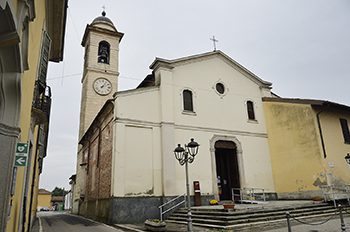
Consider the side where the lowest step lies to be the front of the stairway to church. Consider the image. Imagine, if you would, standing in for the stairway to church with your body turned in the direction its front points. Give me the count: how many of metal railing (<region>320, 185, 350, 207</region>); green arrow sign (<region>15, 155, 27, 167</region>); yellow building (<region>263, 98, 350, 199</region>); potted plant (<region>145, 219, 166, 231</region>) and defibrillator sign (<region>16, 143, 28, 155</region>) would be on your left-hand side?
2

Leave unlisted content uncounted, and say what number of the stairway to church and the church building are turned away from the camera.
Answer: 0

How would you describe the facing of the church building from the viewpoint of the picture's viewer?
facing the viewer and to the right of the viewer

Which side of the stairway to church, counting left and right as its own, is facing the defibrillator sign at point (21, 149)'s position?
right

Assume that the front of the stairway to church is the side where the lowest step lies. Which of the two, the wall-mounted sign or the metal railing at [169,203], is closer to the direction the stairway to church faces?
the wall-mounted sign

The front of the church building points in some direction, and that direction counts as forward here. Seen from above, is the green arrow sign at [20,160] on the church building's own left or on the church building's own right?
on the church building's own right

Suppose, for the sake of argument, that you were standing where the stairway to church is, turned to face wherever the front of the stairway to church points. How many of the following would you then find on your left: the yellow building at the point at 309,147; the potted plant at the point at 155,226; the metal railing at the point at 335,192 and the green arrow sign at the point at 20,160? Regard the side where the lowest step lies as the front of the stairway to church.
2

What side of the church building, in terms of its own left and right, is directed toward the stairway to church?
front

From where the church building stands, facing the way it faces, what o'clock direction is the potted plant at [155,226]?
The potted plant is roughly at 2 o'clock from the church building.

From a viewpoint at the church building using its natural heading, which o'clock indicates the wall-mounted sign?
The wall-mounted sign is roughly at 2 o'clock from the church building.

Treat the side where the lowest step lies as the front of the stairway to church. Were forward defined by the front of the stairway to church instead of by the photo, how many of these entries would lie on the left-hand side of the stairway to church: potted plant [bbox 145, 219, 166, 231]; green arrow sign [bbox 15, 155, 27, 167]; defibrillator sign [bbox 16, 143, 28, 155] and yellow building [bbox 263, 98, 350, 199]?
1

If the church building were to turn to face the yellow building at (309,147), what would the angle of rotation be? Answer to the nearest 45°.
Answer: approximately 45° to its left

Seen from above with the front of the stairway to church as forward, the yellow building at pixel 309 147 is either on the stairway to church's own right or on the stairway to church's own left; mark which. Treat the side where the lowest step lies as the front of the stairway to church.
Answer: on the stairway to church's own left

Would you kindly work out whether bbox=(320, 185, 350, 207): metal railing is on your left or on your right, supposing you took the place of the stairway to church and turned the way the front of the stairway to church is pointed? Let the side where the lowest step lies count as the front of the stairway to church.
on your left
